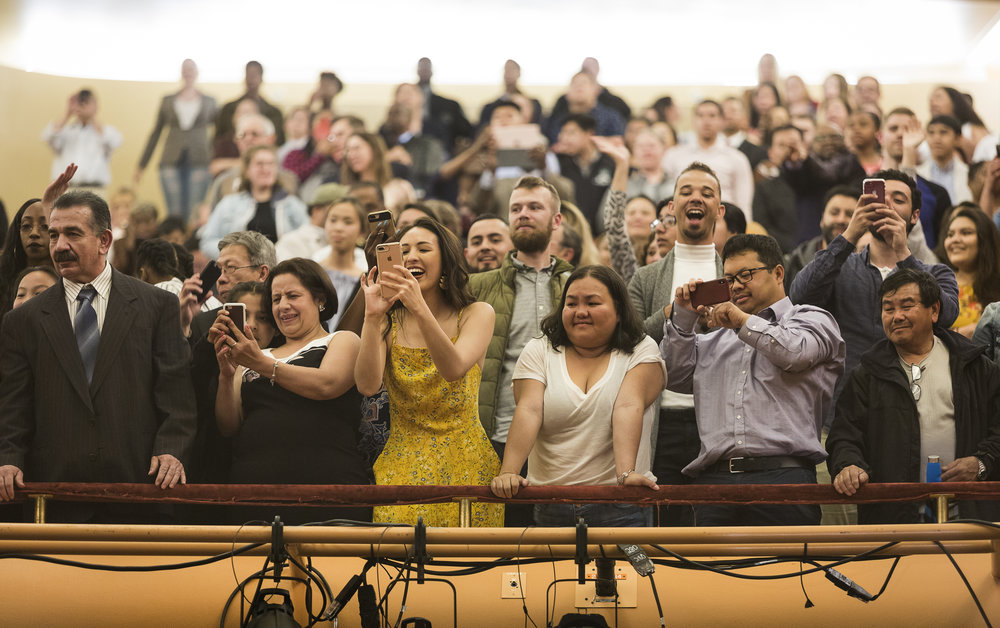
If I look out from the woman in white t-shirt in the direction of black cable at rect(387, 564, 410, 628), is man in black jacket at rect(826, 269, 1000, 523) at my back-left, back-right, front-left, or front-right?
back-left

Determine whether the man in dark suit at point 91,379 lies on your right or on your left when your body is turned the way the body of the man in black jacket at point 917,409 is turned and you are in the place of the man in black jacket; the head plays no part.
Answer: on your right

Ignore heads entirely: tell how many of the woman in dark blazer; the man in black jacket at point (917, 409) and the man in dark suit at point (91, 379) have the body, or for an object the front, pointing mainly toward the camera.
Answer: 3

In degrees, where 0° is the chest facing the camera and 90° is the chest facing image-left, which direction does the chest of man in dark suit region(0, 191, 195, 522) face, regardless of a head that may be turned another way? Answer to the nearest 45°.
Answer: approximately 0°

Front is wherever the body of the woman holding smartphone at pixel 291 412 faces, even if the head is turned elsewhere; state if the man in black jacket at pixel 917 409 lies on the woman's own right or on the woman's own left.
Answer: on the woman's own left

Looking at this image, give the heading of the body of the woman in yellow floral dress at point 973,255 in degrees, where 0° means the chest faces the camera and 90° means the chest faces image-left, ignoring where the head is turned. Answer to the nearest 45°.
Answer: approximately 45°

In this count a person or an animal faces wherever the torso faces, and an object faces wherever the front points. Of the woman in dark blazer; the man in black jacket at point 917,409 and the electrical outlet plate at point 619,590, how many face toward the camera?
3

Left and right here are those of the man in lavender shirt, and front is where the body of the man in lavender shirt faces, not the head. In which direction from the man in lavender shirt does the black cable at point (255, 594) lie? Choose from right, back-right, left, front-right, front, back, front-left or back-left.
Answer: front

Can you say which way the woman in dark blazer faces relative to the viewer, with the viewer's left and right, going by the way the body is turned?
facing the viewer

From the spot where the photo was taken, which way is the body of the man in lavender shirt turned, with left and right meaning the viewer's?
facing the viewer and to the left of the viewer

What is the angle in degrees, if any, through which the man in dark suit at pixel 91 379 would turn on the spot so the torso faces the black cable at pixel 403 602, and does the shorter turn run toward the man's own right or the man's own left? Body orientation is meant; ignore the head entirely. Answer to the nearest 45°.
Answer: approximately 45° to the man's own left

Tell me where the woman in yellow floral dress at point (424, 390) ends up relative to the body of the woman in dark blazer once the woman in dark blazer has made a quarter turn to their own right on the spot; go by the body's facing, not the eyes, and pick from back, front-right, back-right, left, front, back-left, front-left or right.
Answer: left

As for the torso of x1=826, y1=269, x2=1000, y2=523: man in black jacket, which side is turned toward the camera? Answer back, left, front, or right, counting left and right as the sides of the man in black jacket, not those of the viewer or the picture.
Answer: front

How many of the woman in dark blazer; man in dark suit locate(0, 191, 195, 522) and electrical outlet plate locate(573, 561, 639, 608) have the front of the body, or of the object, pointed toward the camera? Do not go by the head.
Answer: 3

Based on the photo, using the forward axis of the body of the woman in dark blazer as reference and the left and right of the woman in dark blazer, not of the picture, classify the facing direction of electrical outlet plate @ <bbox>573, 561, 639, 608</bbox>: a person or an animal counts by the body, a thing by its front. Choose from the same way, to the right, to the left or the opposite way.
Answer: the same way

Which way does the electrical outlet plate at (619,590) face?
toward the camera

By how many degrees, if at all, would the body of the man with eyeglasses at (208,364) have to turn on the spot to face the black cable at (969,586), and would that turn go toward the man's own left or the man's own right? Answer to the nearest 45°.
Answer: approximately 90° to the man's own left

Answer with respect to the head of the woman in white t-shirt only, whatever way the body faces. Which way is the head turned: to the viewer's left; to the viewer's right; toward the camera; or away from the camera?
toward the camera

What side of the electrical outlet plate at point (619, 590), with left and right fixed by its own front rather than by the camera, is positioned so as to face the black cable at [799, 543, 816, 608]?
left
